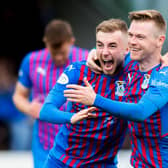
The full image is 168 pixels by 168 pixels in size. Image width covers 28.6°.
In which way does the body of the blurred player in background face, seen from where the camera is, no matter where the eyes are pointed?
toward the camera
